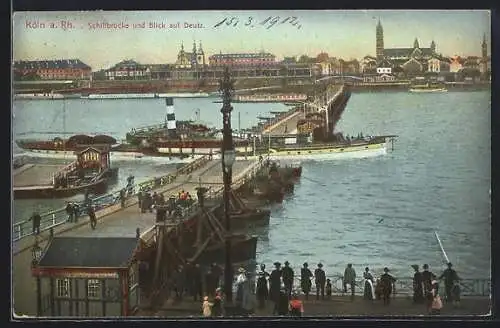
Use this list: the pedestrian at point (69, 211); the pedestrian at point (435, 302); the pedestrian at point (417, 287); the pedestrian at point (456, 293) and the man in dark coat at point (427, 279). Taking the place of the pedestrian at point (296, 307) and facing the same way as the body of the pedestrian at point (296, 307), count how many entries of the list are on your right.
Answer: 4

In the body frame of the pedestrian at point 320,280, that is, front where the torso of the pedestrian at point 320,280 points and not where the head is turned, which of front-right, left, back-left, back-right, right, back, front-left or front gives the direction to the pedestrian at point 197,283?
left

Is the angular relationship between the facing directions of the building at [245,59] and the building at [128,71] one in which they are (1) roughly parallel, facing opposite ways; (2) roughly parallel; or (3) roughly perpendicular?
roughly parallel

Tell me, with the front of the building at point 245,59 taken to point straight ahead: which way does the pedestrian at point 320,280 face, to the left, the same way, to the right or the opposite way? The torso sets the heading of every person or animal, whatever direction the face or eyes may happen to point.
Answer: the opposite way

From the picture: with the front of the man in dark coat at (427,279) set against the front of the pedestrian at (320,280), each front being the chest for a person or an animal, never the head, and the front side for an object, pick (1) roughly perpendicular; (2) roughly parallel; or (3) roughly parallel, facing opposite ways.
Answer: roughly parallel

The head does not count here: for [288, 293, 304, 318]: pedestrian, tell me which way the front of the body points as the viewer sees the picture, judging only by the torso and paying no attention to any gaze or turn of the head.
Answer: away from the camera

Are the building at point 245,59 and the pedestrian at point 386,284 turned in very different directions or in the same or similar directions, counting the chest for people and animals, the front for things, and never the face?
very different directions

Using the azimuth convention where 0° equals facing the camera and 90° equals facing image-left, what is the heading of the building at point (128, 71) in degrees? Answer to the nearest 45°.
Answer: approximately 0°

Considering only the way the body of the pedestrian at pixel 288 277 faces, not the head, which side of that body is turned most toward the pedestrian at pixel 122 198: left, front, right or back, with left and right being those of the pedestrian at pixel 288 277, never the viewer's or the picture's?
front

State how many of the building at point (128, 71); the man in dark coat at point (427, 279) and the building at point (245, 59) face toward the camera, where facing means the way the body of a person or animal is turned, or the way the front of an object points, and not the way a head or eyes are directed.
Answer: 2

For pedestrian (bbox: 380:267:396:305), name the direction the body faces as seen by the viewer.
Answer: away from the camera
